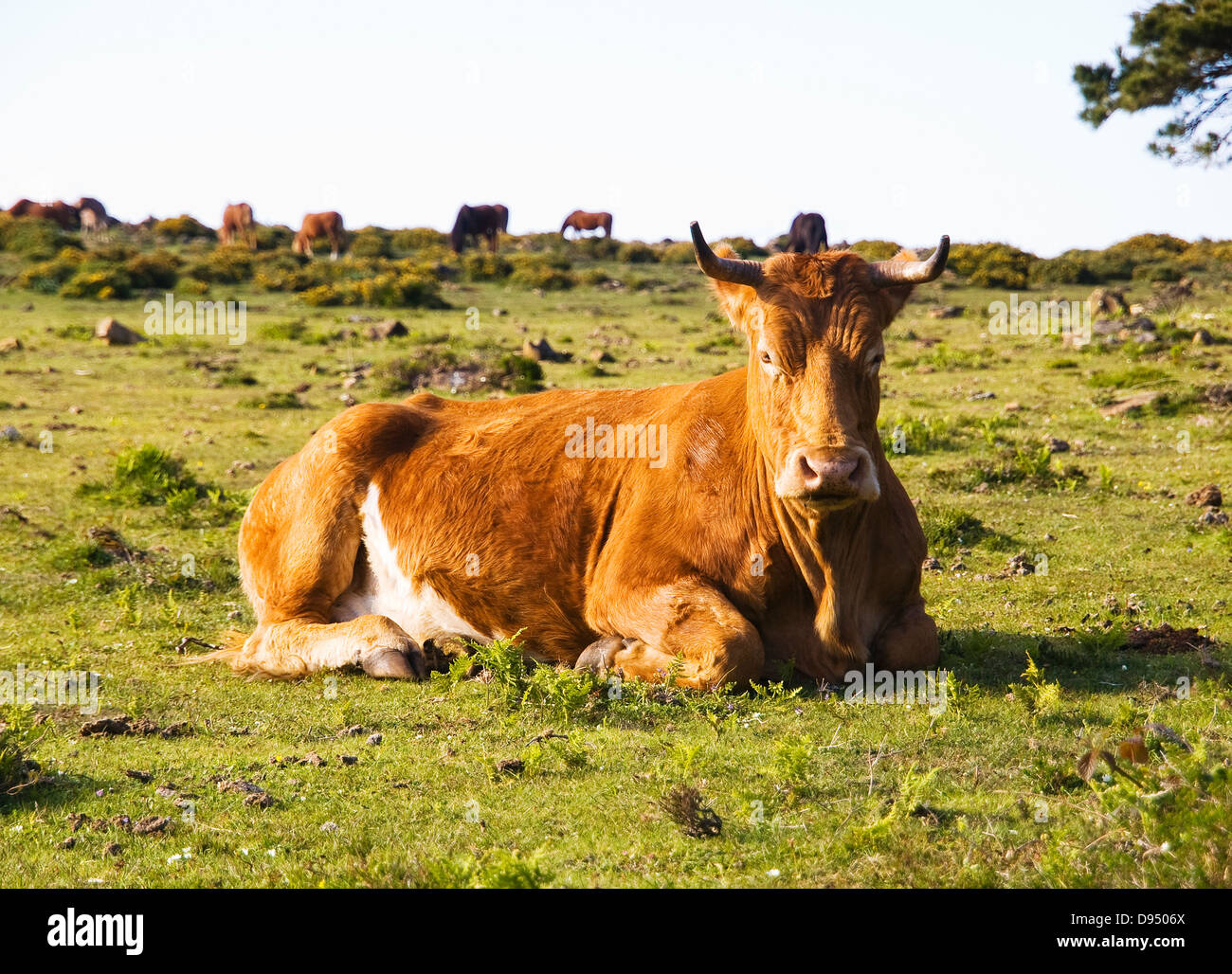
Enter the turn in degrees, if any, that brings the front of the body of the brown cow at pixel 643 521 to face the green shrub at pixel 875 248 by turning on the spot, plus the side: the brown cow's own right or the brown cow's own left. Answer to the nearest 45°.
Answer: approximately 135° to the brown cow's own left

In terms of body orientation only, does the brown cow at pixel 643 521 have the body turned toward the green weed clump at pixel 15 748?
no

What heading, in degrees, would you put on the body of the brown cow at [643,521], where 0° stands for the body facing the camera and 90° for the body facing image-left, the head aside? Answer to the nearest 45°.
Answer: approximately 315°

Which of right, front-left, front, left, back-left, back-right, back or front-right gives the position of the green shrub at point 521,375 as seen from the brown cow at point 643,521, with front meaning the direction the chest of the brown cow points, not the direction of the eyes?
back-left

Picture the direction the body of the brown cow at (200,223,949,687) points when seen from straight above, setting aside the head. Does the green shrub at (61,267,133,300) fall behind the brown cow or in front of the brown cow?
behind

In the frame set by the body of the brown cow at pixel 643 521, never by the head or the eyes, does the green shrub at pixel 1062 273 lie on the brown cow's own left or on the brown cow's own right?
on the brown cow's own left

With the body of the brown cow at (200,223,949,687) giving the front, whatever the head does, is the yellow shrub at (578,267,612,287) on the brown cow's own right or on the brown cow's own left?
on the brown cow's own left

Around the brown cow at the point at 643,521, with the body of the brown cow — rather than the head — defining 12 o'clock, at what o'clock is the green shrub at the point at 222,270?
The green shrub is roughly at 7 o'clock from the brown cow.

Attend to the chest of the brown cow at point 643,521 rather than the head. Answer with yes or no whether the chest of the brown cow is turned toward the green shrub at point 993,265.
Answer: no

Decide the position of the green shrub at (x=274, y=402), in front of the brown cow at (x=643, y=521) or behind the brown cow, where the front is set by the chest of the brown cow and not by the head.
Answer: behind

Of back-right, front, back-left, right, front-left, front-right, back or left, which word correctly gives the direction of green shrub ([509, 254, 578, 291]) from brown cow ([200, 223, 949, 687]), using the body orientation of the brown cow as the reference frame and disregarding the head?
back-left

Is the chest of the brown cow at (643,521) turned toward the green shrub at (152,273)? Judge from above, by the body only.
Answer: no

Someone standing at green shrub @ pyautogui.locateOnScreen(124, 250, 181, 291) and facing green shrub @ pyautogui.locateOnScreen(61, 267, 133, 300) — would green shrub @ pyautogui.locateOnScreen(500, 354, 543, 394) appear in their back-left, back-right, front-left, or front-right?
front-left
